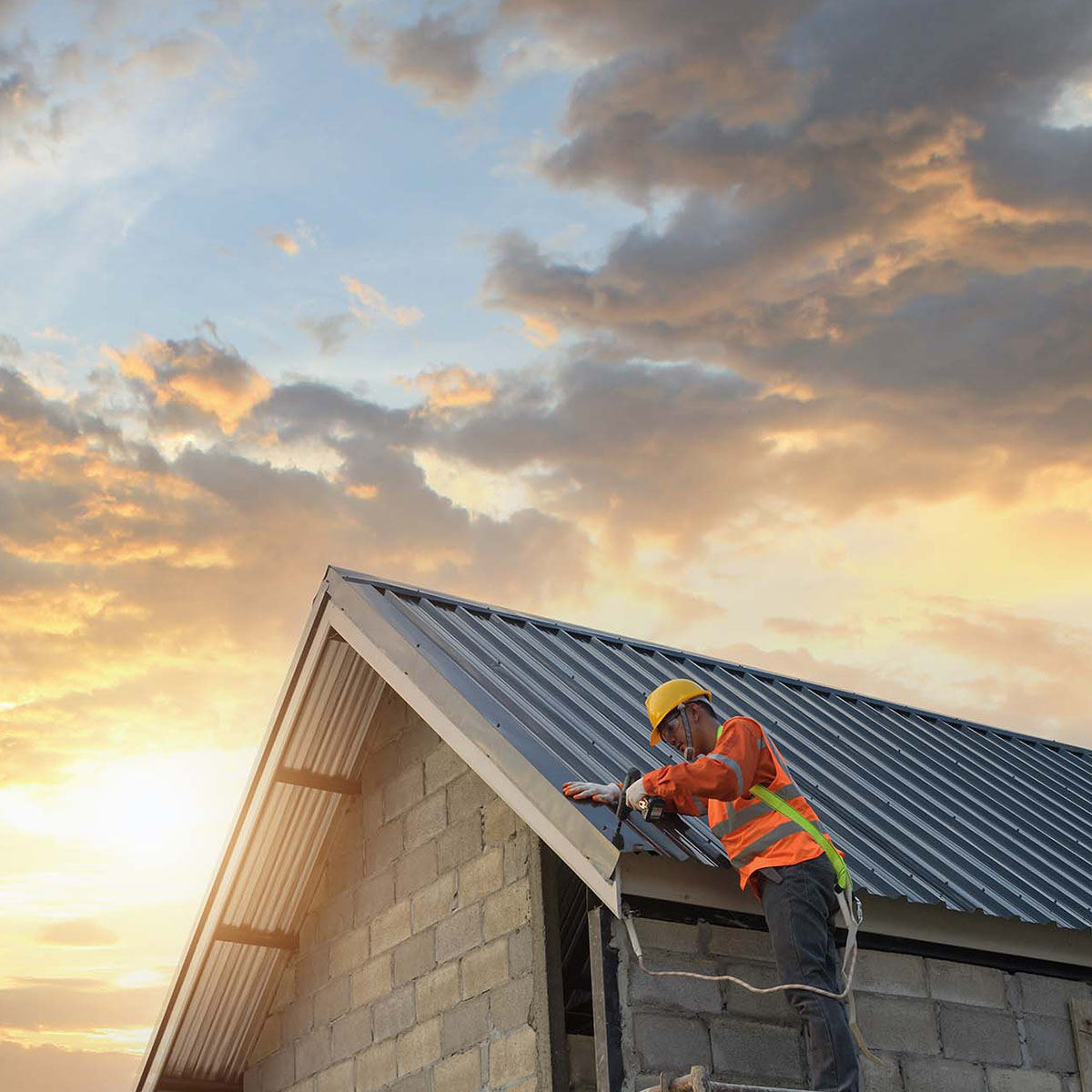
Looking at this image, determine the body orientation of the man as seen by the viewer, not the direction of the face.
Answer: to the viewer's left

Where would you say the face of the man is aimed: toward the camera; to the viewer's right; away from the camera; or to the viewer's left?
to the viewer's left
